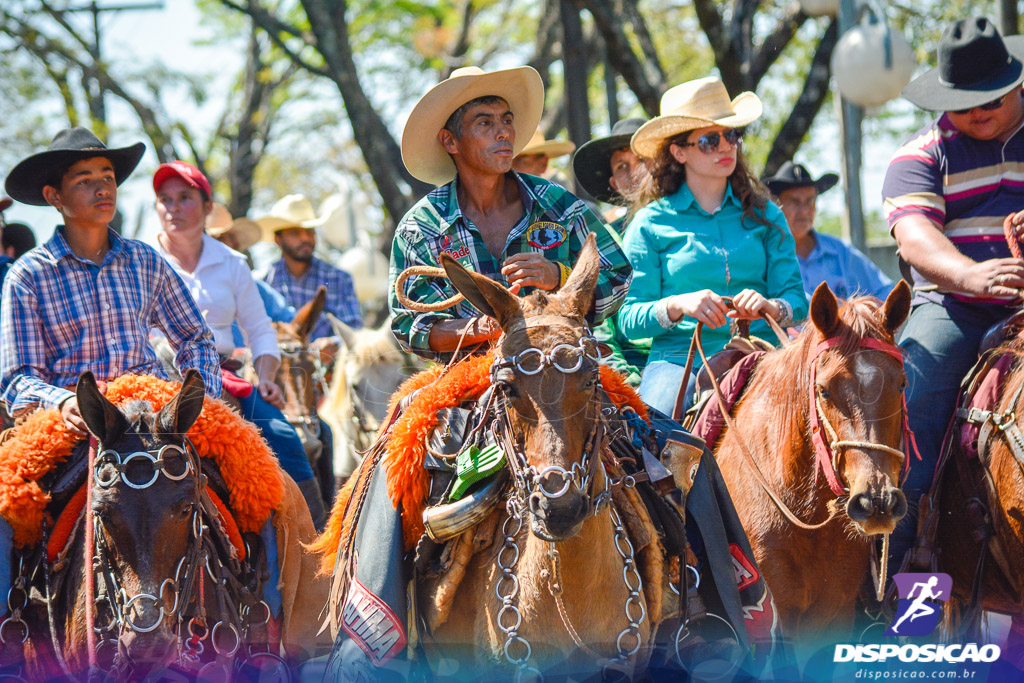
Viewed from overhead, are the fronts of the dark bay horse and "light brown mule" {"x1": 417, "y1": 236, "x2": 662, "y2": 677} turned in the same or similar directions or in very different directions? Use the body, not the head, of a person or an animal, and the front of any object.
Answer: same or similar directions

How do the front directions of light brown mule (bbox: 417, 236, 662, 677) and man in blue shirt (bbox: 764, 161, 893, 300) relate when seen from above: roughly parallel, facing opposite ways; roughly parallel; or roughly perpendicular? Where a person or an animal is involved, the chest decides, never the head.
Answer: roughly parallel

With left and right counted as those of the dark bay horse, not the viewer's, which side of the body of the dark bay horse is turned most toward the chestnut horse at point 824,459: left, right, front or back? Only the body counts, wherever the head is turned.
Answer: left

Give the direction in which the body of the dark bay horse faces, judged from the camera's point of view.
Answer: toward the camera

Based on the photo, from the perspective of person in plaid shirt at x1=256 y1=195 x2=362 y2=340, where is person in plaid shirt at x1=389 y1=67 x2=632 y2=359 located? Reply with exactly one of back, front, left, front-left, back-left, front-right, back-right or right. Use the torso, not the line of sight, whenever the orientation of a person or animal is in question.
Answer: front

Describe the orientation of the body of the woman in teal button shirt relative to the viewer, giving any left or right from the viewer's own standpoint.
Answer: facing the viewer and to the right of the viewer

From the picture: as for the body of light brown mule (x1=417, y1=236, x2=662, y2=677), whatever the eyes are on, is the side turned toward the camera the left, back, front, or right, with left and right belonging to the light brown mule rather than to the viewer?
front

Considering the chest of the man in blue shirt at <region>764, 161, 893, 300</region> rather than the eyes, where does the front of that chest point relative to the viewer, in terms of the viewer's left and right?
facing the viewer

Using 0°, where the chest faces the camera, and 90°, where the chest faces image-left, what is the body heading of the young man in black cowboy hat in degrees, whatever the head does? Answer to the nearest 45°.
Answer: approximately 315°
